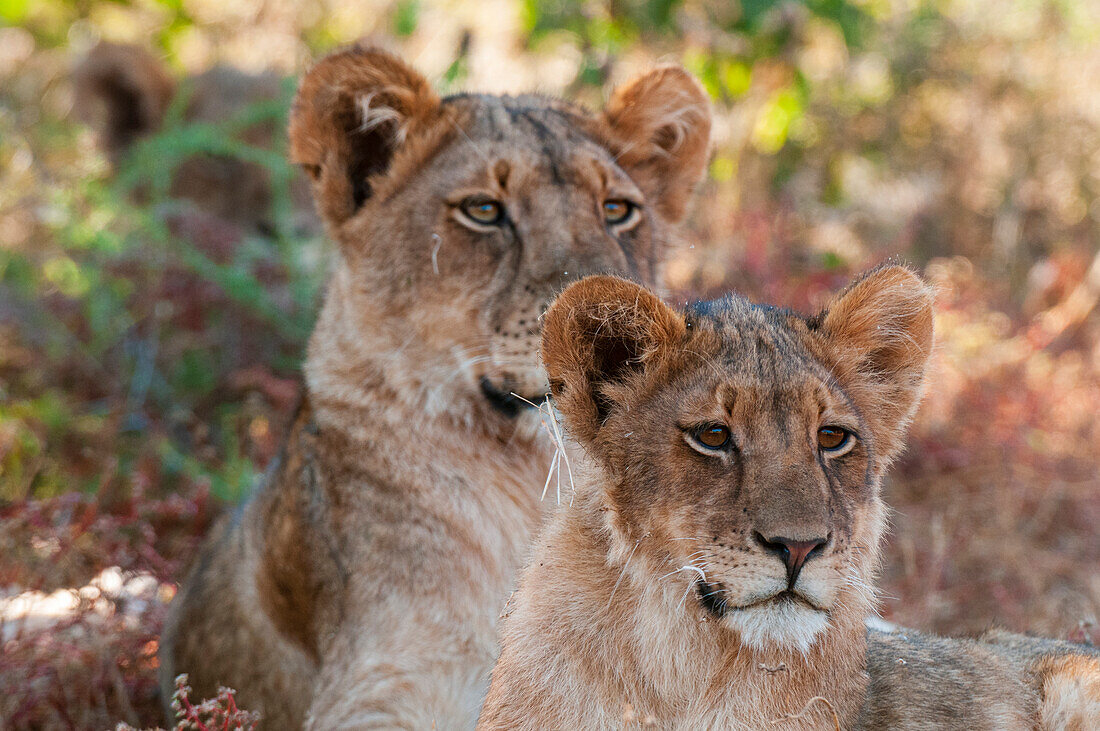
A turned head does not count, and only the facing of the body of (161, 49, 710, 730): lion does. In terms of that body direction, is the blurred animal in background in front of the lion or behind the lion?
behind

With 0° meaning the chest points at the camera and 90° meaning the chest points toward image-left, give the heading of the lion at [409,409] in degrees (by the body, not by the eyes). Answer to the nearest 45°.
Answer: approximately 315°

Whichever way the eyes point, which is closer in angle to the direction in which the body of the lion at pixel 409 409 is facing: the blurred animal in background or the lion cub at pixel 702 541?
the lion cub

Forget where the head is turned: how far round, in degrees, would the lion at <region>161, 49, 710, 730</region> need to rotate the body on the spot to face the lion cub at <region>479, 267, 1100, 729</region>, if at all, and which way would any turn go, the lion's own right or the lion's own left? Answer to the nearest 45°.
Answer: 0° — it already faces it
